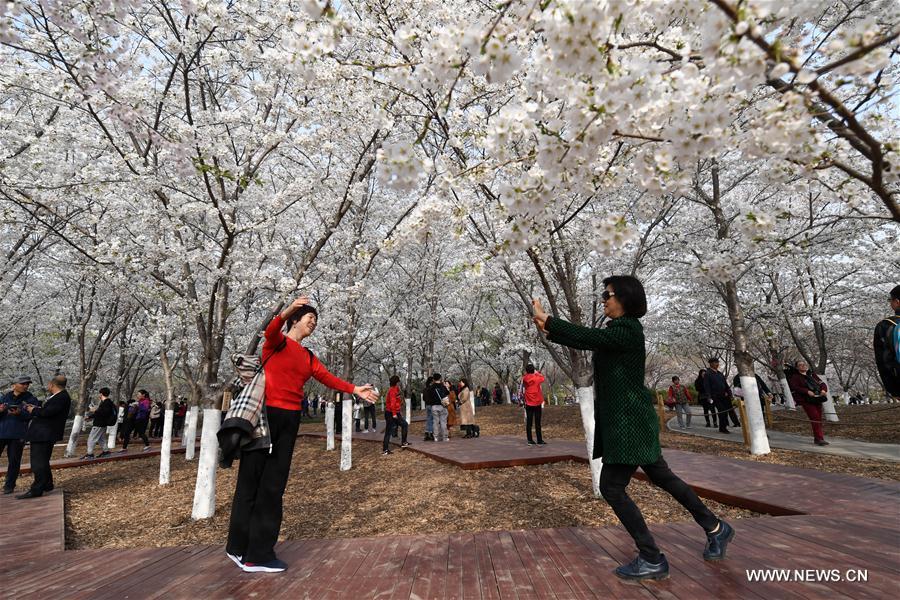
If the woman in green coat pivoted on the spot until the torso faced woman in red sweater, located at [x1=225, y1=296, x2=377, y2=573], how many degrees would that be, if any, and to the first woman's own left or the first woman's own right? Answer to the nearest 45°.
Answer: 0° — they already face them

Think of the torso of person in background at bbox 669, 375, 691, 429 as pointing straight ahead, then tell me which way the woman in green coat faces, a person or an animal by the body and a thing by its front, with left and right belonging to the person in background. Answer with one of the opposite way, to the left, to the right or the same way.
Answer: to the right

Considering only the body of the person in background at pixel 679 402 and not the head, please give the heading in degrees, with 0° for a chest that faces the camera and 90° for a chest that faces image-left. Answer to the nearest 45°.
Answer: approximately 0°

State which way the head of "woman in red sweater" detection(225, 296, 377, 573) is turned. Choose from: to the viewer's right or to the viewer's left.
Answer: to the viewer's right

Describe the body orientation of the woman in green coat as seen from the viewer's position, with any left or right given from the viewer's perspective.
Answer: facing to the left of the viewer

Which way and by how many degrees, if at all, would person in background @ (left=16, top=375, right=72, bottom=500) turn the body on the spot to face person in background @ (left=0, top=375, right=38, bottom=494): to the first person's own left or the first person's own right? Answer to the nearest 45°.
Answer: approximately 45° to the first person's own right

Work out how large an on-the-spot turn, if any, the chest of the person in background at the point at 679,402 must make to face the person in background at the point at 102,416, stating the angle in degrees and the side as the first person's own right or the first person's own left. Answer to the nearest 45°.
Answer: approximately 45° to the first person's own right

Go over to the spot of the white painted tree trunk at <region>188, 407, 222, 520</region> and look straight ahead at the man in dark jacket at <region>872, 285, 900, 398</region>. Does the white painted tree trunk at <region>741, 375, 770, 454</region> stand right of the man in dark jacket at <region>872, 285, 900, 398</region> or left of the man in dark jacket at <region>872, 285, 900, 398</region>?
left

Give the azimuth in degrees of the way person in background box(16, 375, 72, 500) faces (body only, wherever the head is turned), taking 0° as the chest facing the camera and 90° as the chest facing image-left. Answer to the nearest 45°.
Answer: approximately 90°

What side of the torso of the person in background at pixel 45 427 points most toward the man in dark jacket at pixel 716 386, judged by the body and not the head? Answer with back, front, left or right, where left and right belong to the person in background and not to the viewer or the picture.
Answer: back
